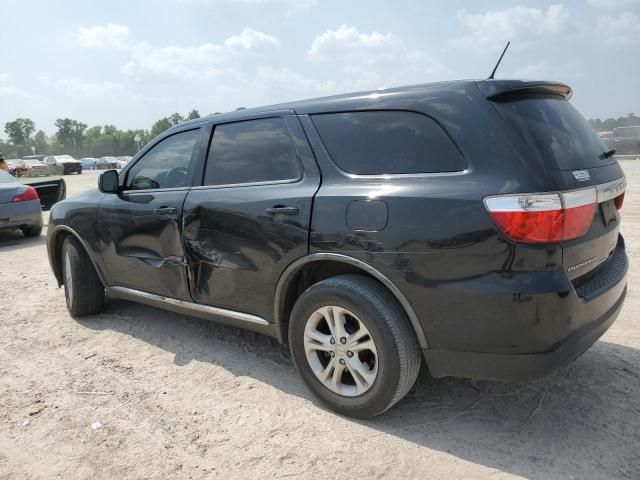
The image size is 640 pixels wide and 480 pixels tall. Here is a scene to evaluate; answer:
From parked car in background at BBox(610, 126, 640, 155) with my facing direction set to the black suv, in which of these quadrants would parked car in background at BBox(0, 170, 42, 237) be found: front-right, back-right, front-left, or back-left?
front-right

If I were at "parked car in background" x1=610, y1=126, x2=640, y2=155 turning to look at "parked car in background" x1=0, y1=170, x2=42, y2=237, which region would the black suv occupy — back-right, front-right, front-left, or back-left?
front-left

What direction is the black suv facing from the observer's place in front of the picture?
facing away from the viewer and to the left of the viewer

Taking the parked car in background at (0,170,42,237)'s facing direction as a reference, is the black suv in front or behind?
behind

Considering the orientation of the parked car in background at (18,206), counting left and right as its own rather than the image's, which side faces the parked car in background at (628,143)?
right

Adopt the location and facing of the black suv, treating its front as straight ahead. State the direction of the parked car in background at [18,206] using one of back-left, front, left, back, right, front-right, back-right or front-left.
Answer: front

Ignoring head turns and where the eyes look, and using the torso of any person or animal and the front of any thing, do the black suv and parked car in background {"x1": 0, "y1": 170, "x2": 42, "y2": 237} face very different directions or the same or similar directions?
same or similar directions

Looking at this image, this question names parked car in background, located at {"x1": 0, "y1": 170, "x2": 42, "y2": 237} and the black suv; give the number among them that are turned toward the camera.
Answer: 0

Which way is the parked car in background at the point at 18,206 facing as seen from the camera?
away from the camera

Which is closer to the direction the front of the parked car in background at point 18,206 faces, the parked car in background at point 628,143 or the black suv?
the parked car in background

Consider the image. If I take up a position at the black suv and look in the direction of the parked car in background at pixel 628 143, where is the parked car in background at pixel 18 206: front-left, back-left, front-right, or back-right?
front-left

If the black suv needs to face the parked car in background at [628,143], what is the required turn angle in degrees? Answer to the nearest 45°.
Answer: approximately 90° to its right
